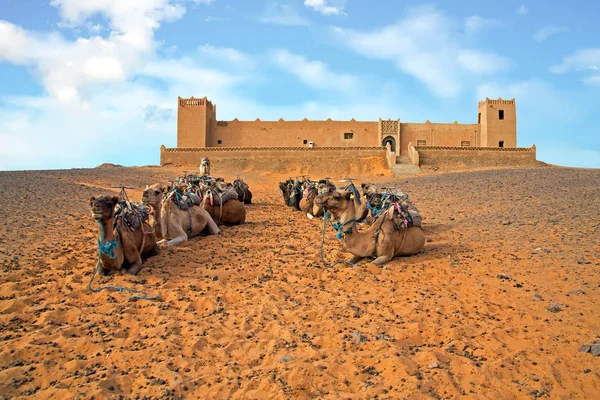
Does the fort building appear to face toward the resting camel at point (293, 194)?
yes

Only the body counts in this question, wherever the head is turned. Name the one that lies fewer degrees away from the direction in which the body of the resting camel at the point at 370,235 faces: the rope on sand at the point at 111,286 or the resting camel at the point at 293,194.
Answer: the rope on sand

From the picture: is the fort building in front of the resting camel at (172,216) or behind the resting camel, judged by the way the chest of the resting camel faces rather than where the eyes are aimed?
behind

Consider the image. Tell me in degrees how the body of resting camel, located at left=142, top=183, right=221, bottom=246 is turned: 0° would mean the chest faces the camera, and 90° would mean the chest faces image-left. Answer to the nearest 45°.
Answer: approximately 45°

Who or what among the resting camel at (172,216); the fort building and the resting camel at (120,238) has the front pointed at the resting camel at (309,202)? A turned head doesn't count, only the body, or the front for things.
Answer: the fort building

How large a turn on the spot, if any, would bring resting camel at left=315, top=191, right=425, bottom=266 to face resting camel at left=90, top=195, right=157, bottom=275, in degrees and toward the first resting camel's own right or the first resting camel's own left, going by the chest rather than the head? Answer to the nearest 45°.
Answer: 0° — it already faces it

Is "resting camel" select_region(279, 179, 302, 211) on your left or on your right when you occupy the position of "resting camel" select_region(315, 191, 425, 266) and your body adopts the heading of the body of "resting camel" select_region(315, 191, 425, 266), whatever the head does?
on your right
